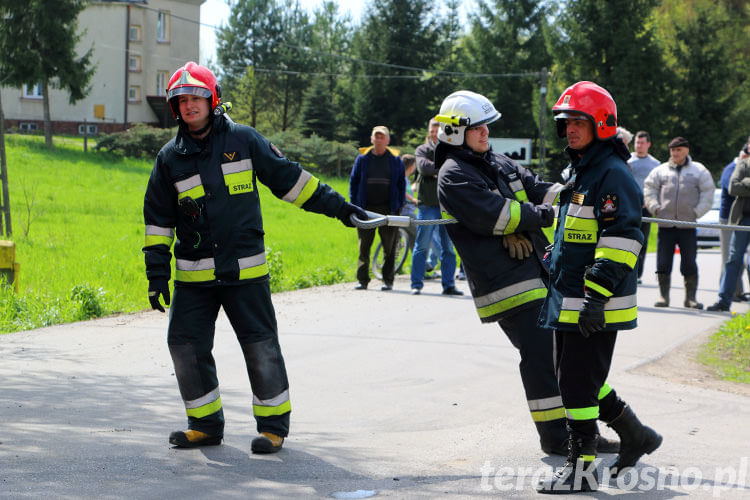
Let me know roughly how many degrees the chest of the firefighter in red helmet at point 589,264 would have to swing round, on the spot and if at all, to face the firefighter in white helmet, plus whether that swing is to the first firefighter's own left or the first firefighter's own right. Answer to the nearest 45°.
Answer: approximately 90° to the first firefighter's own right

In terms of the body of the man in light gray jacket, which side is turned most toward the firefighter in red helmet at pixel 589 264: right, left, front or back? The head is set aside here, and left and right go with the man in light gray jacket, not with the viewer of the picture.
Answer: front

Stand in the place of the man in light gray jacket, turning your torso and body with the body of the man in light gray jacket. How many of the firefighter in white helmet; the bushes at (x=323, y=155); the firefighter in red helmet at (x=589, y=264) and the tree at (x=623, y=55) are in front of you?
2

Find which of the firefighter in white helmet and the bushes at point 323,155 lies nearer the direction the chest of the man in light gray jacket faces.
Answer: the firefighter in white helmet

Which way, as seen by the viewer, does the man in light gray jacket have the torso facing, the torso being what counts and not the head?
toward the camera

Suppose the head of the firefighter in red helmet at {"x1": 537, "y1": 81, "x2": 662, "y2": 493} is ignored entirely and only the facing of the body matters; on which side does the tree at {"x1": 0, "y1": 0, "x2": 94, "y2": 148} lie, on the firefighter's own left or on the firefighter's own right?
on the firefighter's own right

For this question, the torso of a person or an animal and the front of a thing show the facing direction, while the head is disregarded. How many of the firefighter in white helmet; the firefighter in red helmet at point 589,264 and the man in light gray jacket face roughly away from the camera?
0

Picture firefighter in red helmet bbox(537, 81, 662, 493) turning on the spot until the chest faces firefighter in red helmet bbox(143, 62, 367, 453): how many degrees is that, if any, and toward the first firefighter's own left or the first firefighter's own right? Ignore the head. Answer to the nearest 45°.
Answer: approximately 45° to the first firefighter's own right

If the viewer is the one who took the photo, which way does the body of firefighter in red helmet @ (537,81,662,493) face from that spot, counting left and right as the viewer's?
facing the viewer and to the left of the viewer
